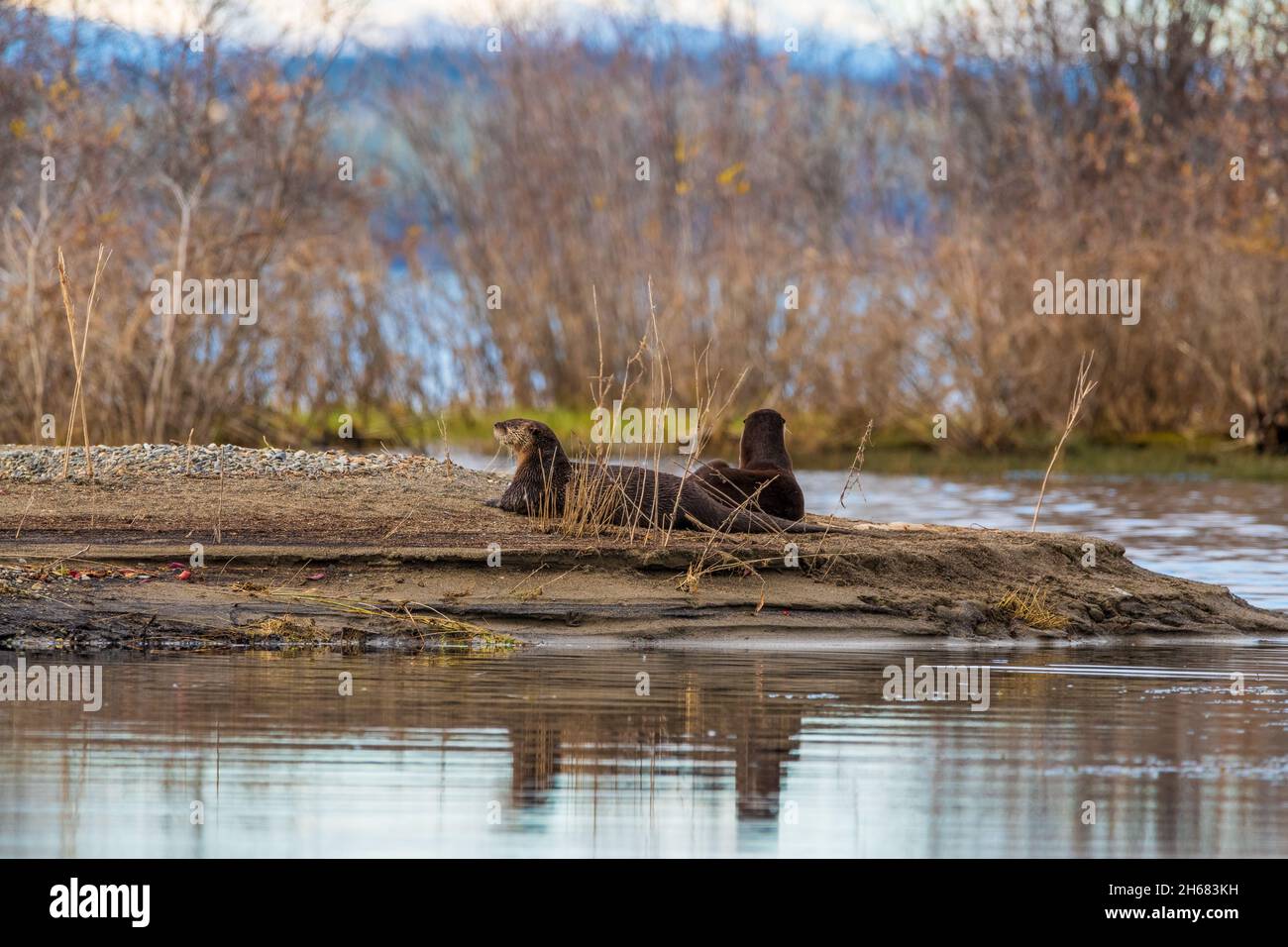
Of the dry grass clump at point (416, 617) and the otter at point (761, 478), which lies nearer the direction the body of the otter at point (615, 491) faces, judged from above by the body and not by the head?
the dry grass clump

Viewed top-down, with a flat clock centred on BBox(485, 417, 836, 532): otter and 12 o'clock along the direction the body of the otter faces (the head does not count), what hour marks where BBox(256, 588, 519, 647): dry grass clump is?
The dry grass clump is roughly at 10 o'clock from the otter.

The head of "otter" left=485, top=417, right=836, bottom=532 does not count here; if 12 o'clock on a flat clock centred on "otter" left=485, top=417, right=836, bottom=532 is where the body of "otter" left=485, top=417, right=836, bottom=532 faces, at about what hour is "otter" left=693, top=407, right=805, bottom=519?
"otter" left=693, top=407, right=805, bottom=519 is roughly at 5 o'clock from "otter" left=485, top=417, right=836, bottom=532.

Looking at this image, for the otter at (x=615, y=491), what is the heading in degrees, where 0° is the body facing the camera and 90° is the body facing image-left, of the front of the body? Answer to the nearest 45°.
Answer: approximately 90°

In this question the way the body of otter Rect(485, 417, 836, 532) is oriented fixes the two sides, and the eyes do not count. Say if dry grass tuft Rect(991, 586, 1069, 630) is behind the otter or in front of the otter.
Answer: behind
